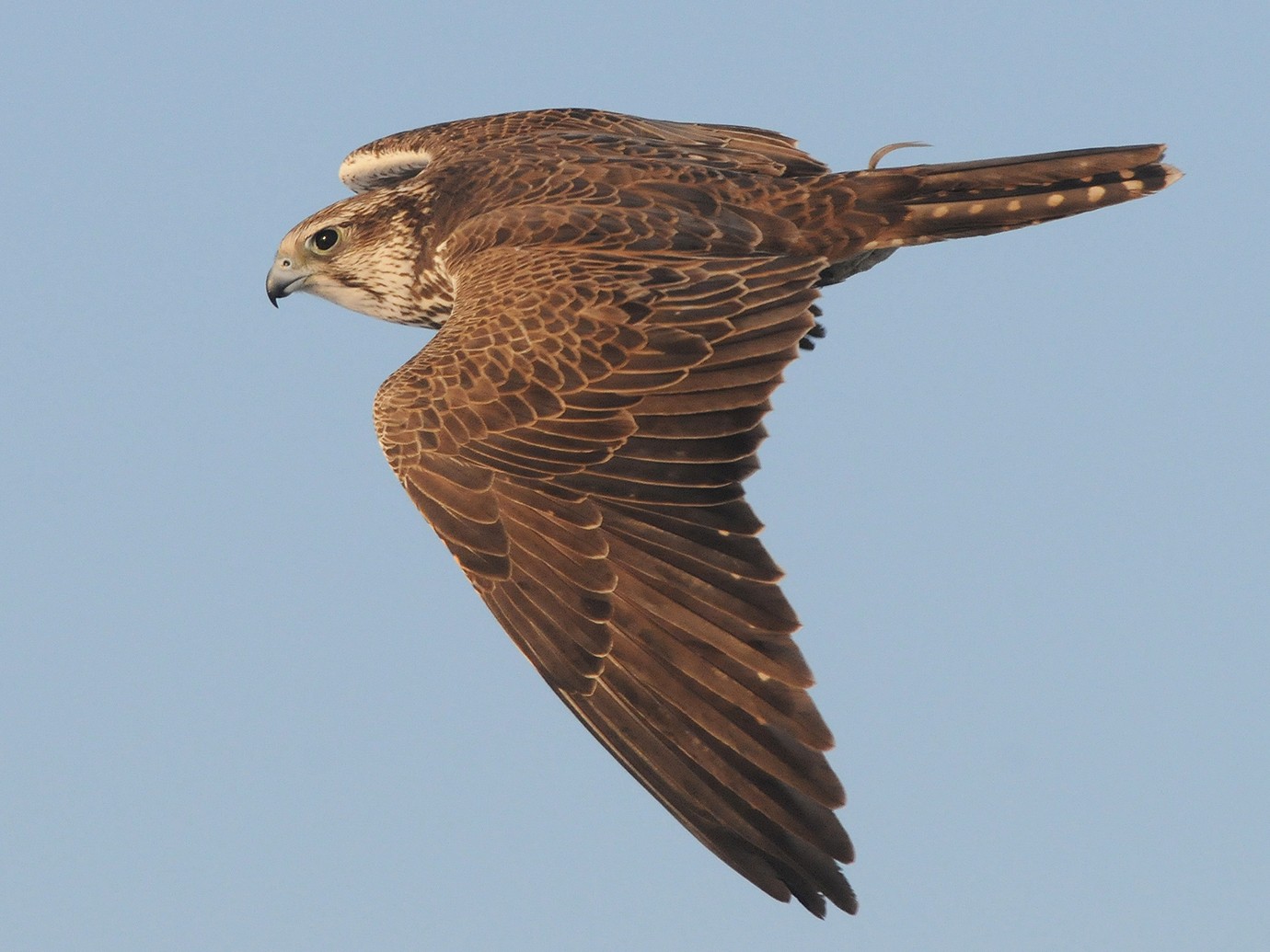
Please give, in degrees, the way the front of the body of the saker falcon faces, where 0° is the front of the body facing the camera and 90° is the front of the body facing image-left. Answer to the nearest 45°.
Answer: approximately 90°
